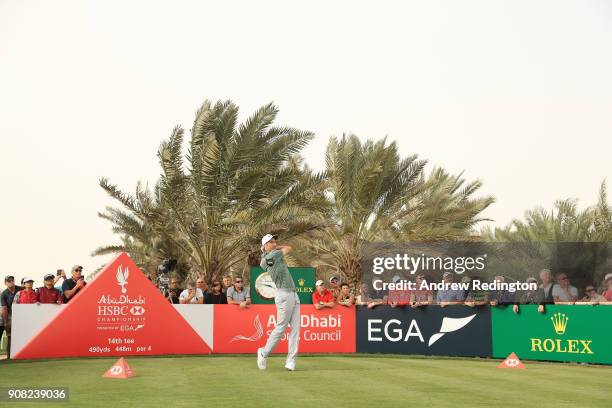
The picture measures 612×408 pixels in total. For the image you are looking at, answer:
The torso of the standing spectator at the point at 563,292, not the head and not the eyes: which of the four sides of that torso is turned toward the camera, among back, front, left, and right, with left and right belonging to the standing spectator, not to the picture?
front

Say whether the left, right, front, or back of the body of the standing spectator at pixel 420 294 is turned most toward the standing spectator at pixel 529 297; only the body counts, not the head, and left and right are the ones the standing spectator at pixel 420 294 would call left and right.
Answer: left

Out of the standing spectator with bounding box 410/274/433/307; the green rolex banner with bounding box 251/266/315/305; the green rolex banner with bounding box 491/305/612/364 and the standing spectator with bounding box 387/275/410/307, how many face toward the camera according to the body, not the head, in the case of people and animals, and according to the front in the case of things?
4

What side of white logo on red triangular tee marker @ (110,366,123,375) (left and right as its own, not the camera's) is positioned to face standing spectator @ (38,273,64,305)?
back

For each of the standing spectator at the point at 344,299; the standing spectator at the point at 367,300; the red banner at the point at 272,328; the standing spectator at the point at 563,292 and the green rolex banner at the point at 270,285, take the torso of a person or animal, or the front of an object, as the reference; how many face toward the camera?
5

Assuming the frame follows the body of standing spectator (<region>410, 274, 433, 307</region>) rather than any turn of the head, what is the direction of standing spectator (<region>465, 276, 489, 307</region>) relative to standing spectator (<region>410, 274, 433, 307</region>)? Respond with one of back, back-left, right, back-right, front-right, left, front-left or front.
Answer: left

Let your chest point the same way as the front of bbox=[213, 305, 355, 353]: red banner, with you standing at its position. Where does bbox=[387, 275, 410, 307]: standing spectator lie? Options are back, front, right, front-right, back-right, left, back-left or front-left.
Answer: left

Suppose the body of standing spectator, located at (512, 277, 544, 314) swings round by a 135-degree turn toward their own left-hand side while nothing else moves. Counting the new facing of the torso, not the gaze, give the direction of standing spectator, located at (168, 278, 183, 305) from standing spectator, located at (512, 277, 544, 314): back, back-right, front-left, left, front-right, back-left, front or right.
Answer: back-left

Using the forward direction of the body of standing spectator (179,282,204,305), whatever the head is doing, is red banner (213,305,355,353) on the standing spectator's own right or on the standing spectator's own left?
on the standing spectator's own left

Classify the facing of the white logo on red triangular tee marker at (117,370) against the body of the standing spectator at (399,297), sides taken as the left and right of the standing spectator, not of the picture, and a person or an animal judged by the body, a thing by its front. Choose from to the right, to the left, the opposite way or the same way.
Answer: the same way

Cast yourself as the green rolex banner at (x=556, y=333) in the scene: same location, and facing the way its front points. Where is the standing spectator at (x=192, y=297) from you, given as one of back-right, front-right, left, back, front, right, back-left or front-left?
right

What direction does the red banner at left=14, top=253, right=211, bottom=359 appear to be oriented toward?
toward the camera

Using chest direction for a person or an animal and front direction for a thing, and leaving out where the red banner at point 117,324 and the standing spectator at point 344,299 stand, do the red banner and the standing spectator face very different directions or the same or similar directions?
same or similar directions

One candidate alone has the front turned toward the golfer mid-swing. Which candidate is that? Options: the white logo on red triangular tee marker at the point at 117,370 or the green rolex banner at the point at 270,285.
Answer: the green rolex banner

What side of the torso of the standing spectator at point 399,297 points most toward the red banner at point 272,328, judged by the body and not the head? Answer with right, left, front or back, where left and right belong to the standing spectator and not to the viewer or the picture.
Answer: right

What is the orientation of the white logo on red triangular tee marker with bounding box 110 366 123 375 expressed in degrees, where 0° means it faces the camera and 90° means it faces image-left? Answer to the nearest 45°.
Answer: approximately 0°

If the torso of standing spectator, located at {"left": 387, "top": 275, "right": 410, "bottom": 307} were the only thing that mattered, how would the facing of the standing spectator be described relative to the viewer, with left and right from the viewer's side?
facing the viewer

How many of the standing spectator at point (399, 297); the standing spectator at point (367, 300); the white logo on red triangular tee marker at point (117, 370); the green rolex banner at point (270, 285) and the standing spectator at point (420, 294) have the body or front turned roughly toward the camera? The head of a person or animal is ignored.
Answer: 5

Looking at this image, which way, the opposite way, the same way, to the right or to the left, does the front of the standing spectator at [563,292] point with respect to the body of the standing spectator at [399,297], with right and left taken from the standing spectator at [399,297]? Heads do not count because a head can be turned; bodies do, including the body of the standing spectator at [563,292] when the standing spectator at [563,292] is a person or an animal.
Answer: the same way

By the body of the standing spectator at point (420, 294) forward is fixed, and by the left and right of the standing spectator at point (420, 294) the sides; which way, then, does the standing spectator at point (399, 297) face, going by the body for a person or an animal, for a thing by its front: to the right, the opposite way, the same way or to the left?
the same way
